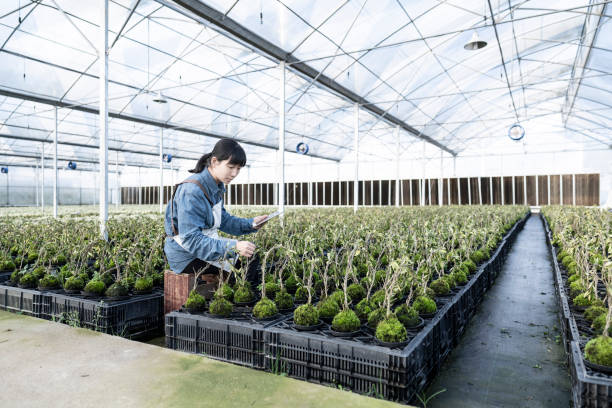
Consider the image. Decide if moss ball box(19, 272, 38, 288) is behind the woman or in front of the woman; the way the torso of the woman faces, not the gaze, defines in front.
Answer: behind

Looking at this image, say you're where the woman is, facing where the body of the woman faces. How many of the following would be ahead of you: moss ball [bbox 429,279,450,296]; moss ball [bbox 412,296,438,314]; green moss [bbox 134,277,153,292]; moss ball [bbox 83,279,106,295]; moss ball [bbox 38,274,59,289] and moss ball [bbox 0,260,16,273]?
2

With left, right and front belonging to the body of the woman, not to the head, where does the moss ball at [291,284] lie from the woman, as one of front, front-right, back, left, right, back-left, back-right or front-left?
front-left

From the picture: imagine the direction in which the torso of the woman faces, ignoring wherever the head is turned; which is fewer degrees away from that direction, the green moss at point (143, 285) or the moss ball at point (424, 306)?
the moss ball

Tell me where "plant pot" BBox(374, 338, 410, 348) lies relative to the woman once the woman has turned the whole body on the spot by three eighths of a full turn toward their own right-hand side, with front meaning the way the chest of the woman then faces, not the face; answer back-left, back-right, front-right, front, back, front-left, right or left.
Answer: left

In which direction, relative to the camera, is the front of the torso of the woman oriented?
to the viewer's right

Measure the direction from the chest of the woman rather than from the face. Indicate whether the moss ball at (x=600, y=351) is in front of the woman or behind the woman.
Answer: in front

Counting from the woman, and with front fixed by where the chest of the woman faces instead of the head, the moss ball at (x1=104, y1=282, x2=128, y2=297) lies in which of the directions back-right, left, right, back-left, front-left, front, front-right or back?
back-left

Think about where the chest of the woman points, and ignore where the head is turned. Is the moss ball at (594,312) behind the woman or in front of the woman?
in front

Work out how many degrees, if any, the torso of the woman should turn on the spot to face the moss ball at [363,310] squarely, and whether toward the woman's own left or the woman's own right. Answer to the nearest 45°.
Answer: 0° — they already face it

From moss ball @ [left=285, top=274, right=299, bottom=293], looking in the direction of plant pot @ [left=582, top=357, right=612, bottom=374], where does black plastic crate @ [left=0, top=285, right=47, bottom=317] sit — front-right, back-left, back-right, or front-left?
back-right
